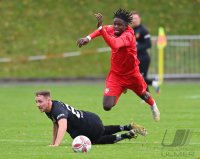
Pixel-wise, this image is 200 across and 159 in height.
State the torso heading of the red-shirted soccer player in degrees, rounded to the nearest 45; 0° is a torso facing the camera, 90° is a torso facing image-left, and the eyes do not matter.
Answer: approximately 45°
